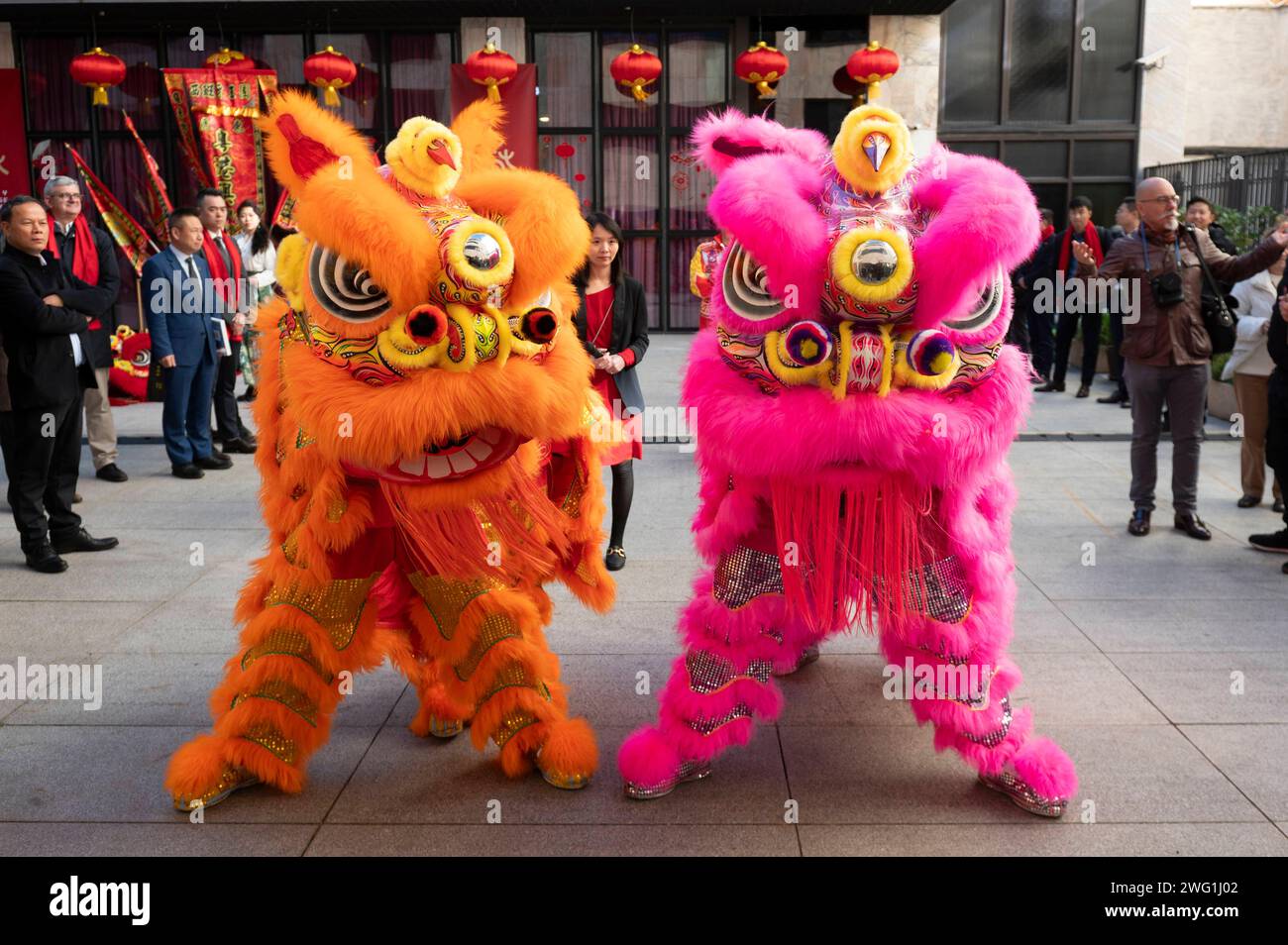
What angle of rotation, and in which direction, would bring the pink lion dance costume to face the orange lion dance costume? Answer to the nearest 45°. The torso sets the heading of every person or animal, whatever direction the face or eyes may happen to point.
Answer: approximately 90° to its right

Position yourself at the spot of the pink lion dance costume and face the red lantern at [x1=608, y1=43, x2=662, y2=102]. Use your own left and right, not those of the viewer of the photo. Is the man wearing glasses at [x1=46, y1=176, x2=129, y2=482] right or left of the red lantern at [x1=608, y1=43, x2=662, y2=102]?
left

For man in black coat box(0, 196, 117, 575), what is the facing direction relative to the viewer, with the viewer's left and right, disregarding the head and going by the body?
facing the viewer and to the right of the viewer

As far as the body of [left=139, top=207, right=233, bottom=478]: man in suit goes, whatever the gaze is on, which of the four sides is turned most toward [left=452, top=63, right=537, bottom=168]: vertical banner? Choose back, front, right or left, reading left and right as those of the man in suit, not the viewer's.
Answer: left

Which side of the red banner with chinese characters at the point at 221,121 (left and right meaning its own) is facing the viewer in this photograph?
front

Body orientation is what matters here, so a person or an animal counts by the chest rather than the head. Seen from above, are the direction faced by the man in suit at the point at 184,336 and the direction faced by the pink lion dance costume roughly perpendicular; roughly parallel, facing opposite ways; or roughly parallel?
roughly perpendicular

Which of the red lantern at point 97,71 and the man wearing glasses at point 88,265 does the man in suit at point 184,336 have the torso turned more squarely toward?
the man wearing glasses

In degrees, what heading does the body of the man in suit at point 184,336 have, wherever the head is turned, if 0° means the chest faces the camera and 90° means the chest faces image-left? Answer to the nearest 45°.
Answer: approximately 315°

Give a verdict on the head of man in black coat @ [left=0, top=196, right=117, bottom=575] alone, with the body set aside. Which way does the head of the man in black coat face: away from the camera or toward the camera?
toward the camera

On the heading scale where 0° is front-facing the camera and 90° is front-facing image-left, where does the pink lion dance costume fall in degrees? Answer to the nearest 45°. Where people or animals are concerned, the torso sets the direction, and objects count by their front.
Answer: approximately 0°

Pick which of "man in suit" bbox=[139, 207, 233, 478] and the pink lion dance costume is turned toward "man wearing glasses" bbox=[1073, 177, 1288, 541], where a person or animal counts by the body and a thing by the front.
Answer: the man in suit

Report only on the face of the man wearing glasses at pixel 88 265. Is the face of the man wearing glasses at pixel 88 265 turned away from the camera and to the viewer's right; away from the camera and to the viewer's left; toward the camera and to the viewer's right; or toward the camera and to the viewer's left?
toward the camera and to the viewer's right

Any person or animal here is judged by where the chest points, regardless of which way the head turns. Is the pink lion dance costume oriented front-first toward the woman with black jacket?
no

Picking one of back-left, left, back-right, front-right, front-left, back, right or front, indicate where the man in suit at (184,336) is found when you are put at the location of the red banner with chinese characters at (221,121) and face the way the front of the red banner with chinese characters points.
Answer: front
